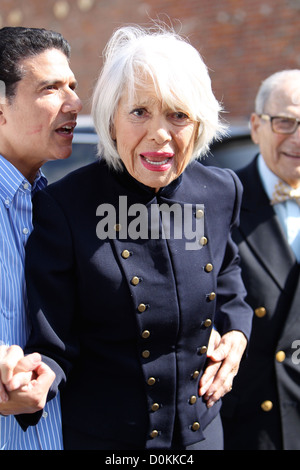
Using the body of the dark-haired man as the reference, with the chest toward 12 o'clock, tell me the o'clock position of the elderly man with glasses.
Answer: The elderly man with glasses is roughly at 10 o'clock from the dark-haired man.

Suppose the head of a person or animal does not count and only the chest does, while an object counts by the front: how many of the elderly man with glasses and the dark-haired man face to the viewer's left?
0

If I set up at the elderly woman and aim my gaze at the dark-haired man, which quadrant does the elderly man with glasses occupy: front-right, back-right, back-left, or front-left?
back-right

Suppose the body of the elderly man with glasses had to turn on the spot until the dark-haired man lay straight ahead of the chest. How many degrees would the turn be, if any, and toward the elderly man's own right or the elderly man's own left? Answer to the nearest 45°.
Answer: approximately 45° to the elderly man's own right

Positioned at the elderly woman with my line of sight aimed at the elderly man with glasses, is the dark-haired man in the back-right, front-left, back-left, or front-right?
back-left

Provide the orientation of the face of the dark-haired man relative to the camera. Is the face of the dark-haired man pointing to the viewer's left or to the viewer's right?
to the viewer's right

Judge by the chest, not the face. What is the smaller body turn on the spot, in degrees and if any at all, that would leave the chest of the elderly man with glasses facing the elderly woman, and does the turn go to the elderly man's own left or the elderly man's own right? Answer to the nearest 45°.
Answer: approximately 45° to the elderly man's own right

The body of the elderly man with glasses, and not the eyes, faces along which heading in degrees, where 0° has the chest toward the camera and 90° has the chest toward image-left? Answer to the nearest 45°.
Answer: approximately 0°

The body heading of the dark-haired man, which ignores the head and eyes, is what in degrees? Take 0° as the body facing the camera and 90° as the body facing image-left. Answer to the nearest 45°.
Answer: approximately 315°
